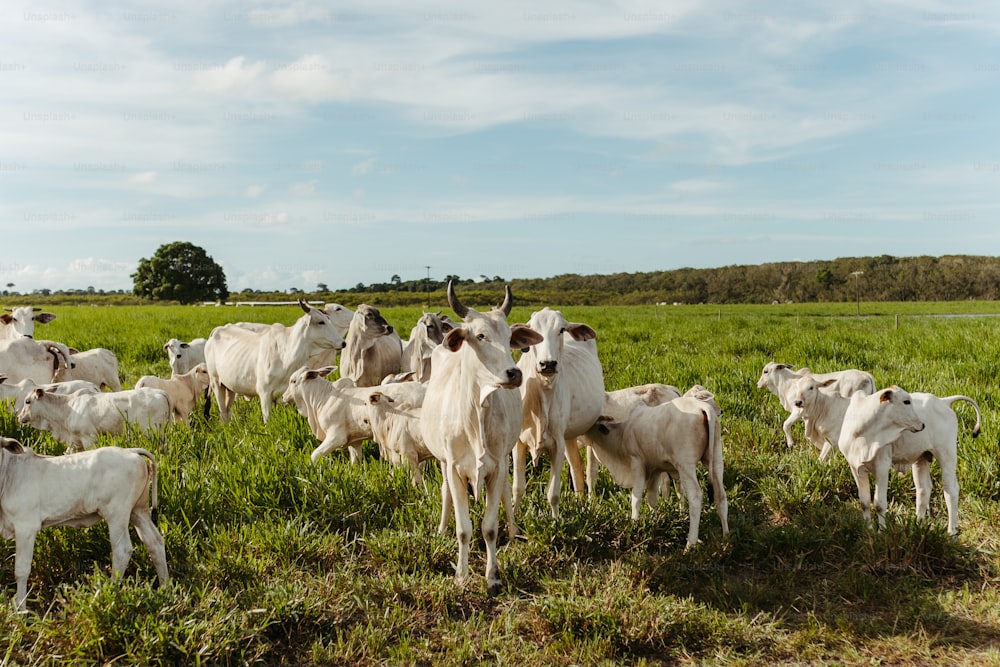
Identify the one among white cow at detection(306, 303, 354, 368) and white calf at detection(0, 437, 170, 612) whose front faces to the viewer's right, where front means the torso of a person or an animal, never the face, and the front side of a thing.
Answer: the white cow

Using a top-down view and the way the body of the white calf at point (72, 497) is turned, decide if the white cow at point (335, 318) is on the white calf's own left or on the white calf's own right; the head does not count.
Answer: on the white calf's own right

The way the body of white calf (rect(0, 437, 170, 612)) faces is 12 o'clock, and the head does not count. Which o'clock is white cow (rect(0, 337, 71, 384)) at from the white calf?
The white cow is roughly at 3 o'clock from the white calf.

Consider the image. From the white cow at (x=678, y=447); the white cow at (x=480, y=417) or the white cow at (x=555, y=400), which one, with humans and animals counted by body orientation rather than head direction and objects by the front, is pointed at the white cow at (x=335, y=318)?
the white cow at (x=678, y=447)

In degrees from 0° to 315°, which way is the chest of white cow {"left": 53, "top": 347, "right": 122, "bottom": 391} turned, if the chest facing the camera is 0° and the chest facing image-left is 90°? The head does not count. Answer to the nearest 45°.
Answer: approximately 90°

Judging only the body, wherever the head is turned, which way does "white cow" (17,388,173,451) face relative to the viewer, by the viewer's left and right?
facing to the left of the viewer

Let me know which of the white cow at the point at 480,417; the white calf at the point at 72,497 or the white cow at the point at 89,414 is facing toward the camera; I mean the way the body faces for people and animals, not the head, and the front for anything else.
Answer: the white cow at the point at 480,417

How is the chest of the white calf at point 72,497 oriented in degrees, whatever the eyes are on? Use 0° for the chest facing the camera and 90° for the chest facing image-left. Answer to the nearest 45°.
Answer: approximately 90°

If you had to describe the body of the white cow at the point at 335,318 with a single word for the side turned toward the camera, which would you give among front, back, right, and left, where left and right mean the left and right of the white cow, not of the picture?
right

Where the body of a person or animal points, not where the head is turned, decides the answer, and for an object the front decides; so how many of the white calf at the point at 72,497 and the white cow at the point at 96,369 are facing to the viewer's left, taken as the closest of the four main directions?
2

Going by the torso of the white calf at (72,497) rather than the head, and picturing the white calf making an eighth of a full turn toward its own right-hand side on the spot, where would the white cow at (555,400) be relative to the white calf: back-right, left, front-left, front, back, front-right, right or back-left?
back-right
